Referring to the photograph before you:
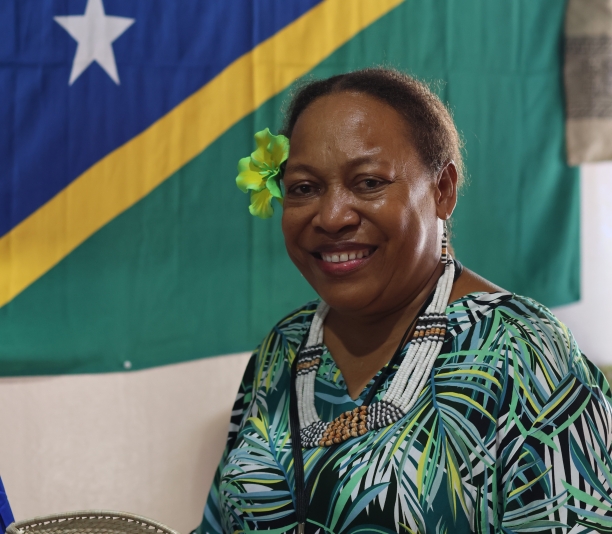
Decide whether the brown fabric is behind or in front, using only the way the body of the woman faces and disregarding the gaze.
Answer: behind

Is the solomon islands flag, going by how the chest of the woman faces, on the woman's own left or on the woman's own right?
on the woman's own right

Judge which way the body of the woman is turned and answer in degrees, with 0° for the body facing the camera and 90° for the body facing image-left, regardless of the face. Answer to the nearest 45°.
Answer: approximately 45°
